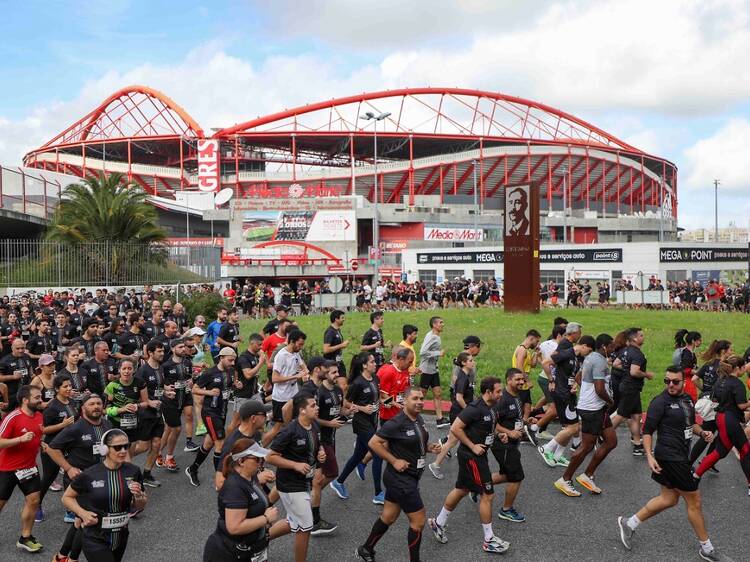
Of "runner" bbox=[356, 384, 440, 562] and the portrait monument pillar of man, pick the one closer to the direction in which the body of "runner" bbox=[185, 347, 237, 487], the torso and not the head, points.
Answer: the runner

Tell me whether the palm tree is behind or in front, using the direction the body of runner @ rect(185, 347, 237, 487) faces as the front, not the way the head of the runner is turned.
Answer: behind

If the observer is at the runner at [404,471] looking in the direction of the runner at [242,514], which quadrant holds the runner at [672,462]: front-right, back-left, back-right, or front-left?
back-left

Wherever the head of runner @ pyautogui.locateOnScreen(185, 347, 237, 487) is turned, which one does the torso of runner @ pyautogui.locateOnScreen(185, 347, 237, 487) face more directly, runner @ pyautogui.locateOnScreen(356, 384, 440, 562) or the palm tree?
the runner

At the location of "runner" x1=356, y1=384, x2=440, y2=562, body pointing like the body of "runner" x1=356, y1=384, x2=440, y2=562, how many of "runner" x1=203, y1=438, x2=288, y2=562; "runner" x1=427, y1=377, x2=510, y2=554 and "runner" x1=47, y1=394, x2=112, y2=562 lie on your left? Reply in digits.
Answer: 1

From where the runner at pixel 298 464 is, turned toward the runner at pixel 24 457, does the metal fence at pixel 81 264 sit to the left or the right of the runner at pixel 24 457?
right
